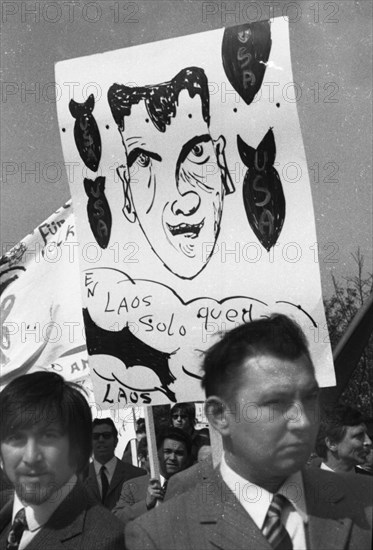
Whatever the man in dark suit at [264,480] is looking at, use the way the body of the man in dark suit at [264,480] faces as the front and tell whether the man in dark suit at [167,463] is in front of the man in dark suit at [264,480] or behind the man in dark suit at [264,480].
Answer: behind

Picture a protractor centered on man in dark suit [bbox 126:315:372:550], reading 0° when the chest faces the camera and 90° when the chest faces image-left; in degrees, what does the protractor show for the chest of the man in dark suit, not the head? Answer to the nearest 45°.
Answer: approximately 315°

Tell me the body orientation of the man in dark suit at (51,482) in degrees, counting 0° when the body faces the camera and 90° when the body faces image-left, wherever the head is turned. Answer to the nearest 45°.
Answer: approximately 45°

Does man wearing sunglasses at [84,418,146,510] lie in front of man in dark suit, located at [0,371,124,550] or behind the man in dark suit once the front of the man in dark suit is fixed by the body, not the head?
behind

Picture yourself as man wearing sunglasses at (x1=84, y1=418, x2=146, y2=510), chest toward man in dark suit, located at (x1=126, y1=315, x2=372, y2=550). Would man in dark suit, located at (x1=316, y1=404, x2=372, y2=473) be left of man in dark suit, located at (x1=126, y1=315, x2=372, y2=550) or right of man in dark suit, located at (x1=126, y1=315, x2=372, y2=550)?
left
